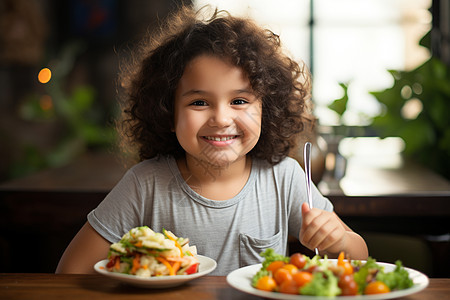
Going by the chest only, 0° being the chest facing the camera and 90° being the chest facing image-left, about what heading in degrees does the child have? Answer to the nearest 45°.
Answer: approximately 0°

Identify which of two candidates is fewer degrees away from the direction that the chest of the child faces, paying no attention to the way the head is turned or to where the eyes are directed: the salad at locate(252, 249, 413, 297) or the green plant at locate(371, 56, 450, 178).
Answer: the salad

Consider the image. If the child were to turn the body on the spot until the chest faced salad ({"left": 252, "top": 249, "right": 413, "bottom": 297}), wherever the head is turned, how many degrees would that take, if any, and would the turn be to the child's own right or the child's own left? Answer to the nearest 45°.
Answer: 0° — they already face it

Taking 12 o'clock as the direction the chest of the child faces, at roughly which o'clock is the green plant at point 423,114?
The green plant is roughly at 7 o'clock from the child.

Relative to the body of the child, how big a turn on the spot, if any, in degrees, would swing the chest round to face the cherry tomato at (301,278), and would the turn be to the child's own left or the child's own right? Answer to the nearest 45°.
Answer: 0° — they already face it
